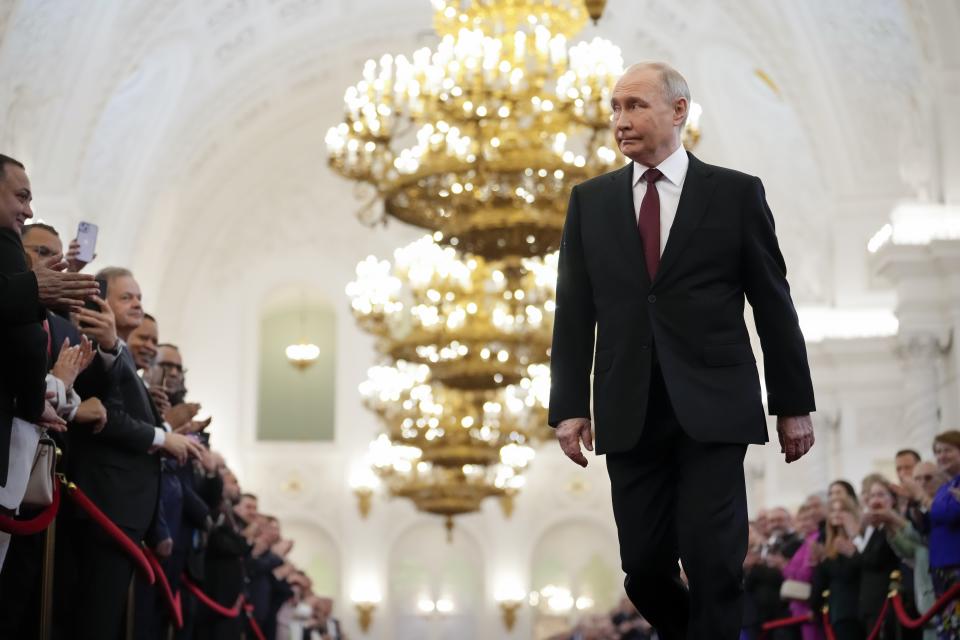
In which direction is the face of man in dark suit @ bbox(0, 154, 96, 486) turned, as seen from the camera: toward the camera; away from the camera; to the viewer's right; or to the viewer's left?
to the viewer's right

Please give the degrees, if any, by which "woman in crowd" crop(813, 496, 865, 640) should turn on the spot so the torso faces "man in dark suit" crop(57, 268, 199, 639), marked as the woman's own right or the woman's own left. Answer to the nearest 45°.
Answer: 0° — they already face them

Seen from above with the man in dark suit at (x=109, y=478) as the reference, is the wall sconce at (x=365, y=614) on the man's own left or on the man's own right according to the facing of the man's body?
on the man's own left

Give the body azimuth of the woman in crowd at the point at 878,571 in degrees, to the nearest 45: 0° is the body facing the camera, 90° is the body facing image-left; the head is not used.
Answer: approximately 45°

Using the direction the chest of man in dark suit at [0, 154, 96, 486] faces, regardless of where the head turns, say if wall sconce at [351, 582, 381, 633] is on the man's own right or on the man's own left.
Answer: on the man's own left

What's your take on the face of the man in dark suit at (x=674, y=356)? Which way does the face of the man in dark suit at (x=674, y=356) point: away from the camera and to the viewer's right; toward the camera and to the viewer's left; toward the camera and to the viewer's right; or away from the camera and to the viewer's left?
toward the camera and to the viewer's left

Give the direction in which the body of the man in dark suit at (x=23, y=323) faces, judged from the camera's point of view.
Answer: to the viewer's right

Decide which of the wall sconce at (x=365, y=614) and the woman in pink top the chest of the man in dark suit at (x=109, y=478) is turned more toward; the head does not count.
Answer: the woman in pink top
